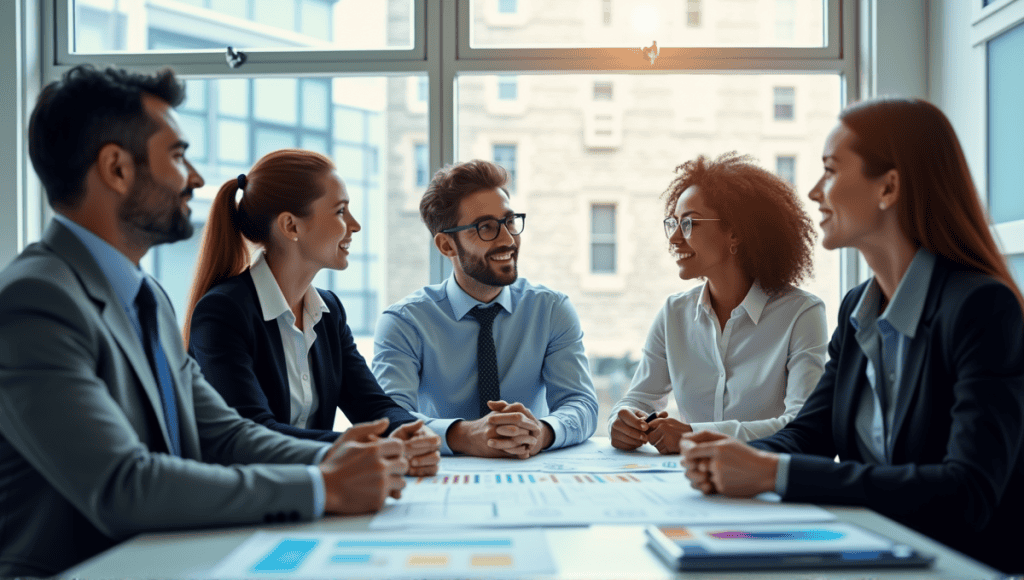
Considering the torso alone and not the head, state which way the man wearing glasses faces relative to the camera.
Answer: toward the camera

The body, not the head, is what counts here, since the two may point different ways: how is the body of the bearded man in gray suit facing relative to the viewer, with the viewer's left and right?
facing to the right of the viewer

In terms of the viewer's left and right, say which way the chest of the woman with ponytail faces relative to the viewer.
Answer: facing the viewer and to the right of the viewer

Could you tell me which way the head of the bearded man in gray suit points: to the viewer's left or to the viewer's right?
to the viewer's right

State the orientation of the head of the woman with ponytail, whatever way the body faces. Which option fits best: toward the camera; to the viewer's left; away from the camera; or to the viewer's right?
to the viewer's right

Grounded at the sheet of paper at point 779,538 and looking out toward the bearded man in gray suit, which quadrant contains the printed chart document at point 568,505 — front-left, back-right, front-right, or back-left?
front-right

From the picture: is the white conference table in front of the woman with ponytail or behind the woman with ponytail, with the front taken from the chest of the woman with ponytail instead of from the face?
in front

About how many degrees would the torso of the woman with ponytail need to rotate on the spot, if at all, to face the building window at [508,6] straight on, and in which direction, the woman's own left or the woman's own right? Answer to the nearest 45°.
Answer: approximately 90° to the woman's own left

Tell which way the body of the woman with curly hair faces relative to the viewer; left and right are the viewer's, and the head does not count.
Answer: facing the viewer and to the left of the viewer

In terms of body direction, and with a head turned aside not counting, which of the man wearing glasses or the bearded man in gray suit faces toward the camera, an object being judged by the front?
the man wearing glasses

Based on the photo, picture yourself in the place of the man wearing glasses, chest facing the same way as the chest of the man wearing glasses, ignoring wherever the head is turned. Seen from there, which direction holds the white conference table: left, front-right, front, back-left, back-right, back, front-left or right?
front

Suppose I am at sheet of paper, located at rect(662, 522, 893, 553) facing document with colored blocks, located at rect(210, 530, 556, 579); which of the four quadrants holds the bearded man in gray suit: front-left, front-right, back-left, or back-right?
front-right

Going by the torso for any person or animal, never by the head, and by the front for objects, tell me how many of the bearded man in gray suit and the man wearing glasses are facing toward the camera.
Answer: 1

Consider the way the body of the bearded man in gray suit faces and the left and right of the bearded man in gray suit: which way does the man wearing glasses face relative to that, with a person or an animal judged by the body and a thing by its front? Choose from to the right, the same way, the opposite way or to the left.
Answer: to the right

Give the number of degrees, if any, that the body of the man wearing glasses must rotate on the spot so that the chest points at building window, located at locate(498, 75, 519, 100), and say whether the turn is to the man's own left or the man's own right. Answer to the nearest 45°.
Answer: approximately 180°
